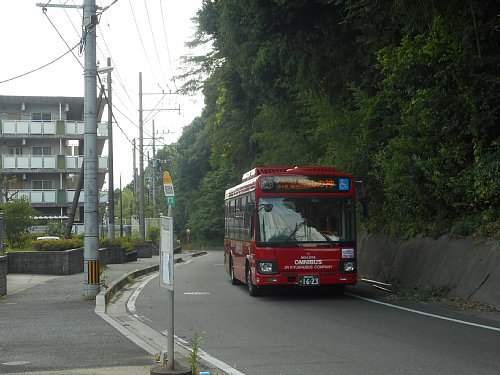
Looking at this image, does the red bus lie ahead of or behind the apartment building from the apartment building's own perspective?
ahead

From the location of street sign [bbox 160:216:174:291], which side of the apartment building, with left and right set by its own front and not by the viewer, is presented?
front

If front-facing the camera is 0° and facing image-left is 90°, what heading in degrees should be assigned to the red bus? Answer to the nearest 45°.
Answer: approximately 0°

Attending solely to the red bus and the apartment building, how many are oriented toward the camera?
2

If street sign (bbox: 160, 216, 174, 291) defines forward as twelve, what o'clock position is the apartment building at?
The apartment building is roughly at 4 o'clock from the street sign.

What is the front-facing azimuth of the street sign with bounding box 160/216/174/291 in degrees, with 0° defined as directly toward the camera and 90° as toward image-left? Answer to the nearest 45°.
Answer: approximately 45°

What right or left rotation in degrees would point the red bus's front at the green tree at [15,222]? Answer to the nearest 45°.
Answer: approximately 135° to its right

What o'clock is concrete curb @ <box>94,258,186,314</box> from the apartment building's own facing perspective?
The concrete curb is roughly at 12 o'clock from the apartment building.

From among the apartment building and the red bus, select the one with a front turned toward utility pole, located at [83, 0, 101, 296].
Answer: the apartment building

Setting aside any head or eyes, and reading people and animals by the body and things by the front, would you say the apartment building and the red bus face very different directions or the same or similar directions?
same or similar directions

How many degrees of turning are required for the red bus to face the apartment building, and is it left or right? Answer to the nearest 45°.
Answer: approximately 135° to its right

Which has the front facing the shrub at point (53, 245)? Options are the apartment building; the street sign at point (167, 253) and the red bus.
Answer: the apartment building

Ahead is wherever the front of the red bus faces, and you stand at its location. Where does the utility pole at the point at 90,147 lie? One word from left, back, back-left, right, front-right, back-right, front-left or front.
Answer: right

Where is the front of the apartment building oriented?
toward the camera

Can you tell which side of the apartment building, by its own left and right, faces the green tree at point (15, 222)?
front

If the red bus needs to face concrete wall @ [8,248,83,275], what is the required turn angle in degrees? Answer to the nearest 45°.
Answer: approximately 135° to its right
